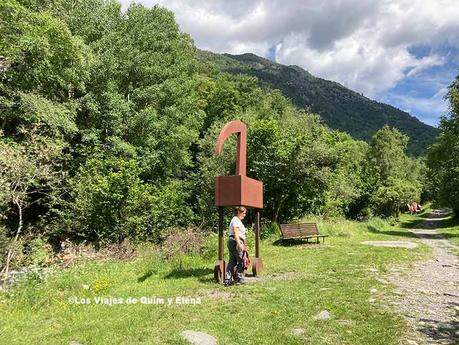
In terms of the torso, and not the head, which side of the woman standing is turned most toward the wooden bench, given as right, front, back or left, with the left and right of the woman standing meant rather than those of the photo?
left

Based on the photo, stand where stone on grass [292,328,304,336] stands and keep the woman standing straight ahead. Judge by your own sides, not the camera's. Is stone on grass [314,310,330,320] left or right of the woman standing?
right

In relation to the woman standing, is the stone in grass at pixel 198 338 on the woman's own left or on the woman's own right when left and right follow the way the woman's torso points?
on the woman's own right

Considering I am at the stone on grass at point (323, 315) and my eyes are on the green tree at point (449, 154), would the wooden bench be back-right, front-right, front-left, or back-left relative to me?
front-left
